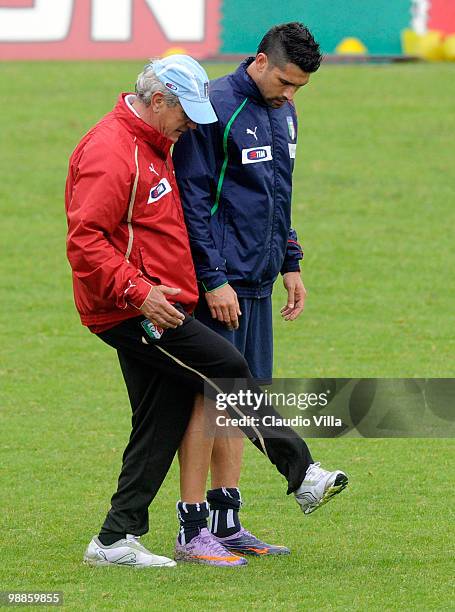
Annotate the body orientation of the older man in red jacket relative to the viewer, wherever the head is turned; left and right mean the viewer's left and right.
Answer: facing to the right of the viewer

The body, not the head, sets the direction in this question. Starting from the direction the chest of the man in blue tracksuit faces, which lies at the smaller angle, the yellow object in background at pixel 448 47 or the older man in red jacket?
the older man in red jacket

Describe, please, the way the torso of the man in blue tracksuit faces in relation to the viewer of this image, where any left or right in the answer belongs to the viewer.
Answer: facing the viewer and to the right of the viewer

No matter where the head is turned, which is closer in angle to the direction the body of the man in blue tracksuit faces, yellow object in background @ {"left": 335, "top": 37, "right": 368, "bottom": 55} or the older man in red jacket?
the older man in red jacket

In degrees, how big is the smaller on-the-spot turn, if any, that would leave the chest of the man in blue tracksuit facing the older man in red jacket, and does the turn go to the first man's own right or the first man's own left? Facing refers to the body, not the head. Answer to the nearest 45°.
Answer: approximately 90° to the first man's own right

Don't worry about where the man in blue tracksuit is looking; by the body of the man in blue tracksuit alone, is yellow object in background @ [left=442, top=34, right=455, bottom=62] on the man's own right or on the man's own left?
on the man's own left

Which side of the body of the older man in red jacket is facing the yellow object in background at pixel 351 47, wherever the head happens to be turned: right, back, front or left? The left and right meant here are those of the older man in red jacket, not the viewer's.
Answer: left

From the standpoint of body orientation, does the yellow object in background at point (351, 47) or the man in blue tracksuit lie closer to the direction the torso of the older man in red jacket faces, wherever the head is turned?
the man in blue tracksuit

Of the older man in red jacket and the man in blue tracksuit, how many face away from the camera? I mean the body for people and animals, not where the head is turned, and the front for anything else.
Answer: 0

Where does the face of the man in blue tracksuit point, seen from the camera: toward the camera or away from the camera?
toward the camera

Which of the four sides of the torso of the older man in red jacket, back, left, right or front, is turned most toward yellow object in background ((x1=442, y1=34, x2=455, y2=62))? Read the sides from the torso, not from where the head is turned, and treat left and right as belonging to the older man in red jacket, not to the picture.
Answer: left

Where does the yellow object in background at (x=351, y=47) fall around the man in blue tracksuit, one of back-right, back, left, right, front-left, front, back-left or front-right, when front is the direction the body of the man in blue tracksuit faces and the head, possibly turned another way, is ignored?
back-left

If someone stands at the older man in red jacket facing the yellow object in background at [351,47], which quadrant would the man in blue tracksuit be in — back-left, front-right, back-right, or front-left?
front-right
